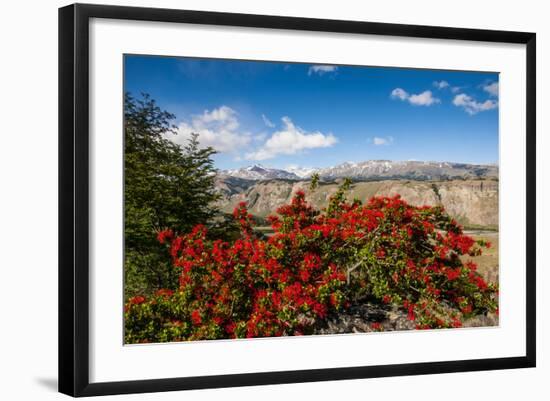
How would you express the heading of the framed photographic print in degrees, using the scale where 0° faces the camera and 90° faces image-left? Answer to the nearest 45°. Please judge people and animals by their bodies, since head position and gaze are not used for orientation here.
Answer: approximately 315°
